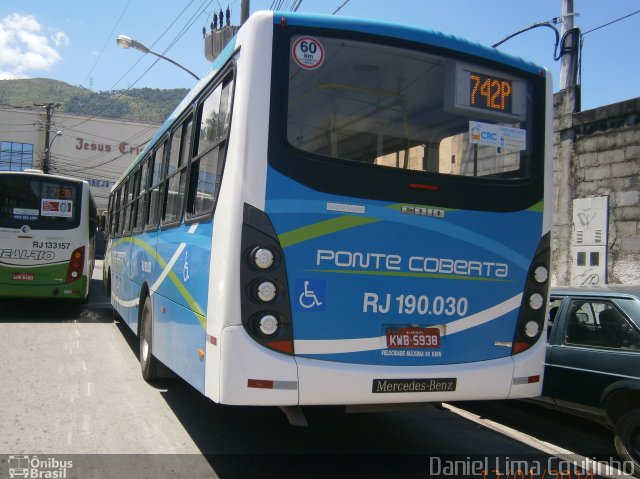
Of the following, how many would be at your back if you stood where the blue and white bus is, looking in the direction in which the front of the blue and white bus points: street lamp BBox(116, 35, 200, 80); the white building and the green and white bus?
0

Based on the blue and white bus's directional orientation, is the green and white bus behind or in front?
in front

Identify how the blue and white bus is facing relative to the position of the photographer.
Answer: facing away from the viewer and to the left of the viewer

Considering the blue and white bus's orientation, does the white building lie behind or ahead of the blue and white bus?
ahead
